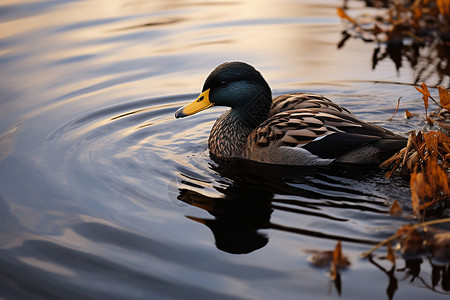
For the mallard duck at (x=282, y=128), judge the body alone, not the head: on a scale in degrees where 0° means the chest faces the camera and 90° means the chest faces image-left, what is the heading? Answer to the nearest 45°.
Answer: approximately 90°

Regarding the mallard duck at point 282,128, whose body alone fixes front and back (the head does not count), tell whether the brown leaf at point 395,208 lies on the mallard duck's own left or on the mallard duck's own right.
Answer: on the mallard duck's own left

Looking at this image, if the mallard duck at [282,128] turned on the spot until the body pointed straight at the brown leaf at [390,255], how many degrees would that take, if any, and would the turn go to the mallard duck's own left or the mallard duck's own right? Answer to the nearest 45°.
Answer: approximately 90° to the mallard duck's own left

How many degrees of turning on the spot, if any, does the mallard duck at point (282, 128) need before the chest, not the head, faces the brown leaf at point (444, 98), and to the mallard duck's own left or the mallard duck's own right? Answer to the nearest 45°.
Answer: approximately 180°

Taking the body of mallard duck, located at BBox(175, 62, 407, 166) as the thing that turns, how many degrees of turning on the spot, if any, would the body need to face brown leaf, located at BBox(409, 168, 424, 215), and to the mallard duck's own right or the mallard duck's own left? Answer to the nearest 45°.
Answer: approximately 135° to the mallard duck's own left

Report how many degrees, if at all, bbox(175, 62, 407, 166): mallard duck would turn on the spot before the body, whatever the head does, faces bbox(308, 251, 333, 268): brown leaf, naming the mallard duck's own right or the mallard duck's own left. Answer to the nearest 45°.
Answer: approximately 90° to the mallard duck's own left

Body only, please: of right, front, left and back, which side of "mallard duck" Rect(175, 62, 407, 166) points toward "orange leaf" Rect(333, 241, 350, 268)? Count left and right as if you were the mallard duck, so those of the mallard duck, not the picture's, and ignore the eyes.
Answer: left

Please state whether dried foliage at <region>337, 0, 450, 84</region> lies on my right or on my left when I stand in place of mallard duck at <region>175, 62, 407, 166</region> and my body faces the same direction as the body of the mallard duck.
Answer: on my right

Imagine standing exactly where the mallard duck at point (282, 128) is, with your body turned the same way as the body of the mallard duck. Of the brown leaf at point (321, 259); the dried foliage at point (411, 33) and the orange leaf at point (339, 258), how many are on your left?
2
